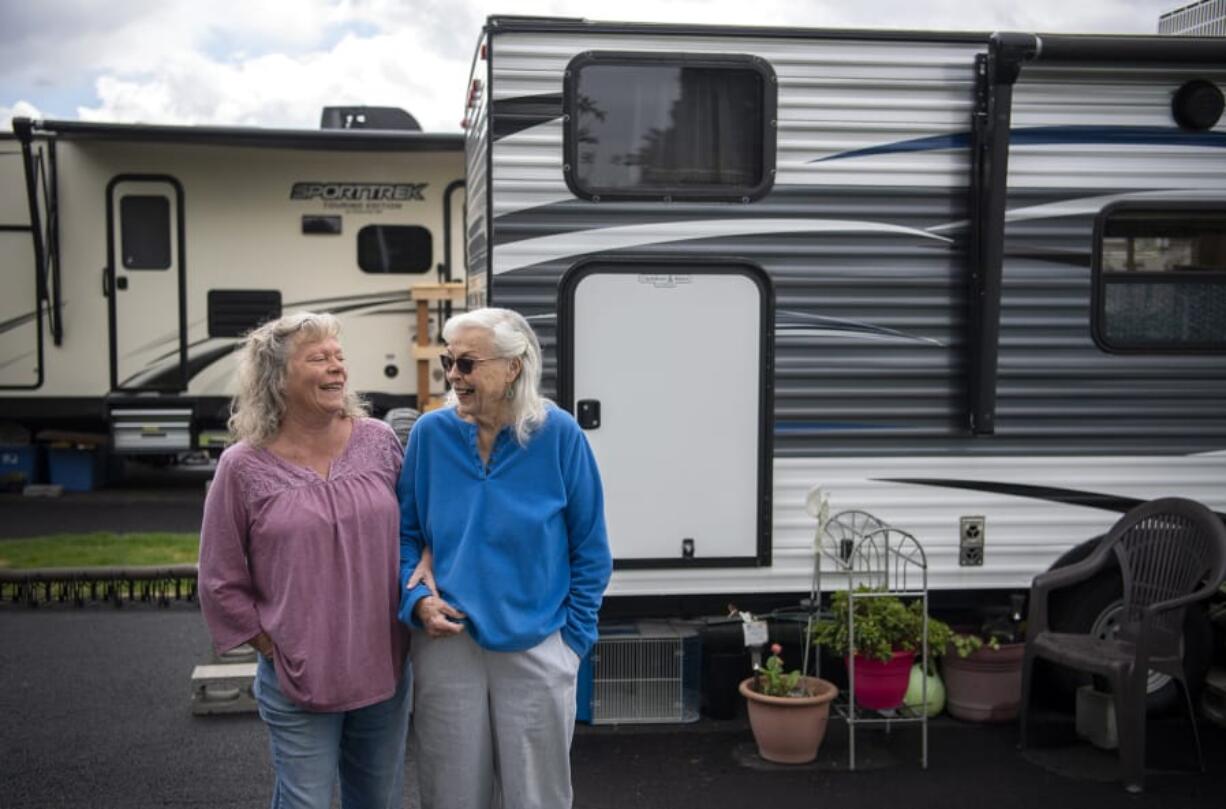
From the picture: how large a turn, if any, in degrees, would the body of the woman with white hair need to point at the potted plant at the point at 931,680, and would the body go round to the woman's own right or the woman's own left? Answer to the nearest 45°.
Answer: approximately 135° to the woman's own left

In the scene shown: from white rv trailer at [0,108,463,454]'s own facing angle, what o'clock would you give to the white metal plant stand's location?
The white metal plant stand is roughly at 2 o'clock from the white rv trailer.

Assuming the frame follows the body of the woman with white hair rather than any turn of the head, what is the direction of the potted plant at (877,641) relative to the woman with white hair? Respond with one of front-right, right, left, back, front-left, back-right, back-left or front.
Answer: back-left

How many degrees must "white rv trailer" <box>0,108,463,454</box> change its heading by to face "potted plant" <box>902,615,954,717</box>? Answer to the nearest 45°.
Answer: approximately 45° to its right

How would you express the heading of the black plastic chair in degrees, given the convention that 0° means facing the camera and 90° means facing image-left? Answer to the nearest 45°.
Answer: approximately 45°

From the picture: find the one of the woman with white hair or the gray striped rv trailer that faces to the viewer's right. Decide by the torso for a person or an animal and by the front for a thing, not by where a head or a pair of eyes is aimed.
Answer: the gray striped rv trailer

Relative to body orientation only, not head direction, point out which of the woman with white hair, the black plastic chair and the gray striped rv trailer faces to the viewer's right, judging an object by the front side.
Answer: the gray striped rv trailer

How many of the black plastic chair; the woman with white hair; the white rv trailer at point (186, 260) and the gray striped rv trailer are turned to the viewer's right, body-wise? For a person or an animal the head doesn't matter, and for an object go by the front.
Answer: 2

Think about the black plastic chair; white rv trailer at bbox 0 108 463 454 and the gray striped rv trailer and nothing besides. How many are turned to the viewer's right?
2

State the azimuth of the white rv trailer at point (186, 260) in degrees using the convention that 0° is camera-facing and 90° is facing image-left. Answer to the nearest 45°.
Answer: approximately 270°

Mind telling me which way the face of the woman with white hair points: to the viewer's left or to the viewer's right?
to the viewer's left

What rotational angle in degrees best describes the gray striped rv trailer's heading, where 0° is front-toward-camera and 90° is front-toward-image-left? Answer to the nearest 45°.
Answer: approximately 270°
